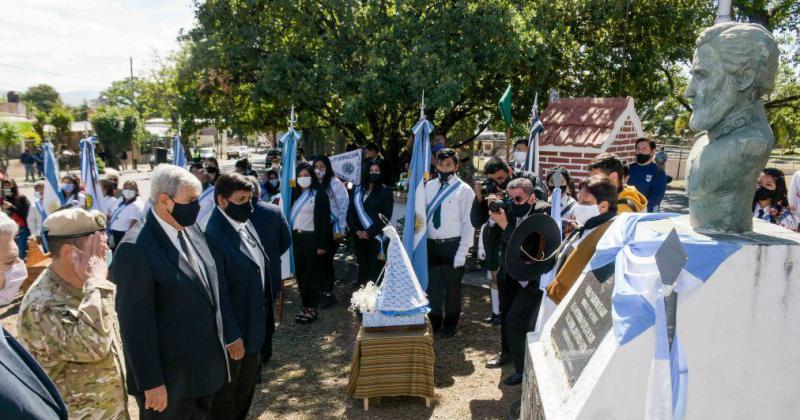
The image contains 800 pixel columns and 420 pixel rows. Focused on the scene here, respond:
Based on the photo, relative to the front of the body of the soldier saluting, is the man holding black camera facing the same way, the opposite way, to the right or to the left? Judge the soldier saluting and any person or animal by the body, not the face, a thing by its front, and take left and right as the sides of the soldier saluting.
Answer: the opposite way

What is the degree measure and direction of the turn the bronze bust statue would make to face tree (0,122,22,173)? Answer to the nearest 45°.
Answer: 0° — it already faces it

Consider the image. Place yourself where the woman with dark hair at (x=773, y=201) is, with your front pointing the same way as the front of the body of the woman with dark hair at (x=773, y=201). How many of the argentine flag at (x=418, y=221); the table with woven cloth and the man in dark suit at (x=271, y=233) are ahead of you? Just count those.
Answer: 3

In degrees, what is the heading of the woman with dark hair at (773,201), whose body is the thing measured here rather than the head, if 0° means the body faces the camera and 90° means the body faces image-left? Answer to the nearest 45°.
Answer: approximately 45°

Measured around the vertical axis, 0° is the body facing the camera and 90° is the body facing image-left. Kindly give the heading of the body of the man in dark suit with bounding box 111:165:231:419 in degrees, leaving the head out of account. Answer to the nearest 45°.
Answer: approximately 315°

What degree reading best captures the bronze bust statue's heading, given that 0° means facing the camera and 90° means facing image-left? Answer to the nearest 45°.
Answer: approximately 90°

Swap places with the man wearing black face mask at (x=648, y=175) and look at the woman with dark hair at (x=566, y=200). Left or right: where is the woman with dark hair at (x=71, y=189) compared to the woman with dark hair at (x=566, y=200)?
right

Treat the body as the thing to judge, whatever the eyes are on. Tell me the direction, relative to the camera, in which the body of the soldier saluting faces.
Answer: to the viewer's right

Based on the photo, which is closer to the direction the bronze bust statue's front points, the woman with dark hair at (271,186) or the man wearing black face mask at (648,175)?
the woman with dark hair

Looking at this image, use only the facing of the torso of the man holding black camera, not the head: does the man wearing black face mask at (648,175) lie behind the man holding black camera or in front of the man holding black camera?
behind

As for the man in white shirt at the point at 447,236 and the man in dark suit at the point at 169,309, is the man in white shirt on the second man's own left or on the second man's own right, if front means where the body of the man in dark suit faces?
on the second man's own left
